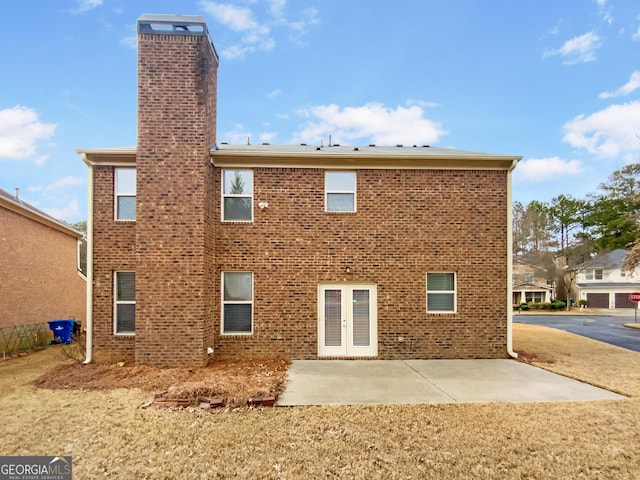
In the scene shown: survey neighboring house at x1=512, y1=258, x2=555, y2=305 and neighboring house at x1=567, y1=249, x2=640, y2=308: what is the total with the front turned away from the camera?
0

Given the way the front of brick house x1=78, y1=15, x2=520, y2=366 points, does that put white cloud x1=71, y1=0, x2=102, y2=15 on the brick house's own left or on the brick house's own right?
on the brick house's own left

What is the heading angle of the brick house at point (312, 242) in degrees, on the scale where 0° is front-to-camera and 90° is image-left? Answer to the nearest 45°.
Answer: approximately 180°

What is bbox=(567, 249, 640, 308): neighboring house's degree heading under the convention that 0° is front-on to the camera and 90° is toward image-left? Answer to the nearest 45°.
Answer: approximately 0°

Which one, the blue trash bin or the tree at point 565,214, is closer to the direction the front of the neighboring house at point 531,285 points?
the blue trash bin

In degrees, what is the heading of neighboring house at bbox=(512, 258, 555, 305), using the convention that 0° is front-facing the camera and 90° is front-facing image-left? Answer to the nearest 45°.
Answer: approximately 0°

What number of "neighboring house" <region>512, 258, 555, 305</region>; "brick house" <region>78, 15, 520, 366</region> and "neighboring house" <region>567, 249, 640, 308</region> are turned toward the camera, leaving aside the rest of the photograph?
2

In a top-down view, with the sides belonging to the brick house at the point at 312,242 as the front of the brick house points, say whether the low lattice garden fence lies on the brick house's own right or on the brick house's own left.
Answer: on the brick house's own left

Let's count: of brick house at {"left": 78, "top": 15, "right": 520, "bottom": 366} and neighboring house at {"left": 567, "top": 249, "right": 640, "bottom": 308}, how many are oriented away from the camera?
1
